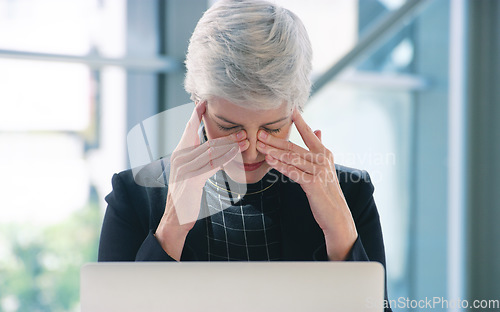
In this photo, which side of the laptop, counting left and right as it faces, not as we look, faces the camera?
back

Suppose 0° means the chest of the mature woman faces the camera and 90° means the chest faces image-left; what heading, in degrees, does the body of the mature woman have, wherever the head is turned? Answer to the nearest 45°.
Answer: approximately 0°

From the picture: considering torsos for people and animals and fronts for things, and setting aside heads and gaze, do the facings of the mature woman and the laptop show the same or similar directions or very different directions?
very different directions

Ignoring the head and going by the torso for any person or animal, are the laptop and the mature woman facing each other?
yes

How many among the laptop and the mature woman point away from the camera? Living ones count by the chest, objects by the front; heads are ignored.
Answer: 1
